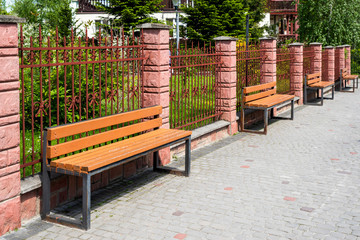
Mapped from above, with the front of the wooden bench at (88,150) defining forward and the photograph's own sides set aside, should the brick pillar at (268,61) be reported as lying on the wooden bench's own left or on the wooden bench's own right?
on the wooden bench's own left

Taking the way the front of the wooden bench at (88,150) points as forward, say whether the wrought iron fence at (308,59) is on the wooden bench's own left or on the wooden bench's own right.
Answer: on the wooden bench's own left

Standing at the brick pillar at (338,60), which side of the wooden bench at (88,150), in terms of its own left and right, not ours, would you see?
left

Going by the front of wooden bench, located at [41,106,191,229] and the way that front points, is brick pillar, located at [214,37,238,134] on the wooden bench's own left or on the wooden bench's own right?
on the wooden bench's own left

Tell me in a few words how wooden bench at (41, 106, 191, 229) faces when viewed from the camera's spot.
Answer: facing the viewer and to the right of the viewer

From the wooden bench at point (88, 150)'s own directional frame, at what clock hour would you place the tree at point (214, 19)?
The tree is roughly at 8 o'clock from the wooden bench.

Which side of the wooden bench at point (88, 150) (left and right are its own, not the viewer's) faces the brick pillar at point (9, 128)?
right
